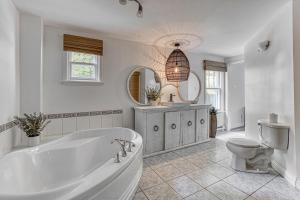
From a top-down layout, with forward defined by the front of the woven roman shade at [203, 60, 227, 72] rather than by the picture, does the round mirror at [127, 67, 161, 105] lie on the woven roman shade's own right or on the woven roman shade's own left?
on the woven roman shade's own right

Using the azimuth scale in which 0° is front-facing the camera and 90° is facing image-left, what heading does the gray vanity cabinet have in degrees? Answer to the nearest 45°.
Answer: approximately 315°

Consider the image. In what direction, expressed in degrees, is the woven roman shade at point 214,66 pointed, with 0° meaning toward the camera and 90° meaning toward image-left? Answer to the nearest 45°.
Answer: approximately 315°

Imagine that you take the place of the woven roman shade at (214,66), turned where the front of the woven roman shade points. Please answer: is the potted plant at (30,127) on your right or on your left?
on your right

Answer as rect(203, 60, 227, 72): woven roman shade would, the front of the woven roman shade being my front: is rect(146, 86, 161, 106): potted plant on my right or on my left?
on my right

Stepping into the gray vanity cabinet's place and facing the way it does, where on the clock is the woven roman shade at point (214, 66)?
The woven roman shade is roughly at 9 o'clock from the gray vanity cabinet.

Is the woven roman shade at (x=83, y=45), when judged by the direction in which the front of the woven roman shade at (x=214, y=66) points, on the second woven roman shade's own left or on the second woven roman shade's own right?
on the second woven roman shade's own right

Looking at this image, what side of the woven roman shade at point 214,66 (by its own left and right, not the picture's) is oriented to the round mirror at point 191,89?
right

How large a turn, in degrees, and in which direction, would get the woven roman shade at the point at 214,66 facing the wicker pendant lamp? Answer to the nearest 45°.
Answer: approximately 45° to its right
